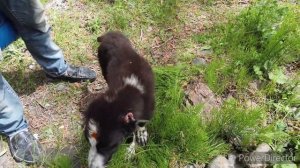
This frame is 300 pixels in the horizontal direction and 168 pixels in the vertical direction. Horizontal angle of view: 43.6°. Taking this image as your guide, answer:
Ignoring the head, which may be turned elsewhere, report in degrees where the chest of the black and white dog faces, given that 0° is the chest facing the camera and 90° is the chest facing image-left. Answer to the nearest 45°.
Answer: approximately 0°

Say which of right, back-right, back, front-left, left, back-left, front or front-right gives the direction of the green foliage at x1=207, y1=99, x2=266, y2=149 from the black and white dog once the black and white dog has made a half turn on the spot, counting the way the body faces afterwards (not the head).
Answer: right

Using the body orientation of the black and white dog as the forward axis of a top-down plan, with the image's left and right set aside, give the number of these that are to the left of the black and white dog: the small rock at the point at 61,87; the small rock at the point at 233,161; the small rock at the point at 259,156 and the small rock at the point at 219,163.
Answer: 3

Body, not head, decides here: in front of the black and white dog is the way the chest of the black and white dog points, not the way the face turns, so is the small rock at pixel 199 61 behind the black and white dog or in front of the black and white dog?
behind

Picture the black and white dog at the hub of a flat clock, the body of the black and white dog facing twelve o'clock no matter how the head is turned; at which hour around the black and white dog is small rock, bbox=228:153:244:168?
The small rock is roughly at 9 o'clock from the black and white dog.

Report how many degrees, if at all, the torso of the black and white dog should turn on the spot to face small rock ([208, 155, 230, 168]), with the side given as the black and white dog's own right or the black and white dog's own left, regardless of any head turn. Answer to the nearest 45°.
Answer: approximately 90° to the black and white dog's own left

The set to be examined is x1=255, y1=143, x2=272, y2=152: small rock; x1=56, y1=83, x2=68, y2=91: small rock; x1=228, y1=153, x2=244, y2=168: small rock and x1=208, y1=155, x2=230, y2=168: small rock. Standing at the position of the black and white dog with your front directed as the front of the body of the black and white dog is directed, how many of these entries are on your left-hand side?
3

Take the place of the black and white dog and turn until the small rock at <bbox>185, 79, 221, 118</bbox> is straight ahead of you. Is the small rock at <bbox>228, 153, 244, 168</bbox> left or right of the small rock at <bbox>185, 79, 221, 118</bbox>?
right

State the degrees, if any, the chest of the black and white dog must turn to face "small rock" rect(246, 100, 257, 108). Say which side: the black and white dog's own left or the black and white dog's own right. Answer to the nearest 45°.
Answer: approximately 90° to the black and white dog's own left

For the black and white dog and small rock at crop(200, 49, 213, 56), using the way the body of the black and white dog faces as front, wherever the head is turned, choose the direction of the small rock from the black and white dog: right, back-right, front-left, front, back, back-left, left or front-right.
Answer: back-left

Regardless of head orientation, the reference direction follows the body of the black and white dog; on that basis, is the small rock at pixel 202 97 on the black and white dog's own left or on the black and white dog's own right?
on the black and white dog's own left

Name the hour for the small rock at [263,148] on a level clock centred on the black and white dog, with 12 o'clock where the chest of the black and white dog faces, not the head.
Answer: The small rock is roughly at 9 o'clock from the black and white dog.

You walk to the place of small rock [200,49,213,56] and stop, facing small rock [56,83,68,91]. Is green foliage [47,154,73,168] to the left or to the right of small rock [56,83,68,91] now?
left
